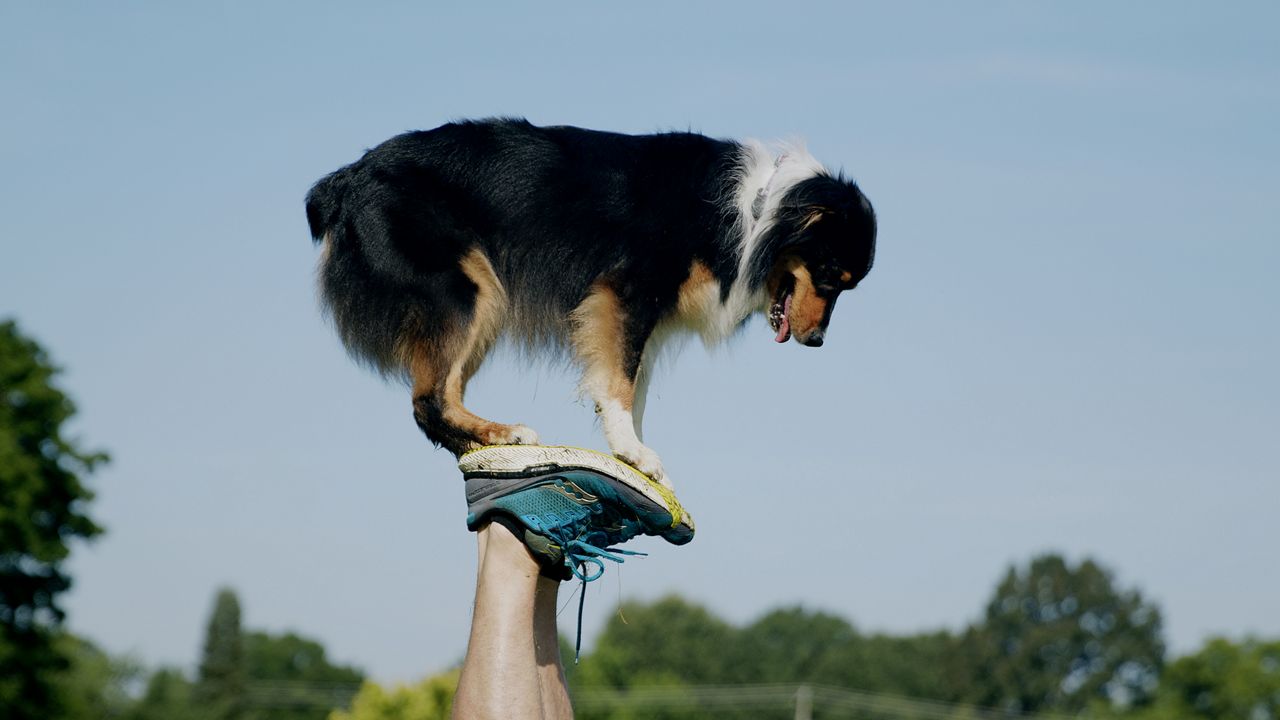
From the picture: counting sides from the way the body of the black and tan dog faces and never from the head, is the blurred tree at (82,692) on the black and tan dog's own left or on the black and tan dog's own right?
on the black and tan dog's own left

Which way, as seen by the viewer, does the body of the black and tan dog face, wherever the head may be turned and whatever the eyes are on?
to the viewer's right

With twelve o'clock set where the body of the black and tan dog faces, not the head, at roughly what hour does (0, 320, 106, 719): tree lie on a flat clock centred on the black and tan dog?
The tree is roughly at 8 o'clock from the black and tan dog.

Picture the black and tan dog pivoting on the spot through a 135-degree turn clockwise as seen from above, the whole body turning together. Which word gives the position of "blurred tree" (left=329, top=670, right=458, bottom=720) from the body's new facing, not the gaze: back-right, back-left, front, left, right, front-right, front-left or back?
back-right
